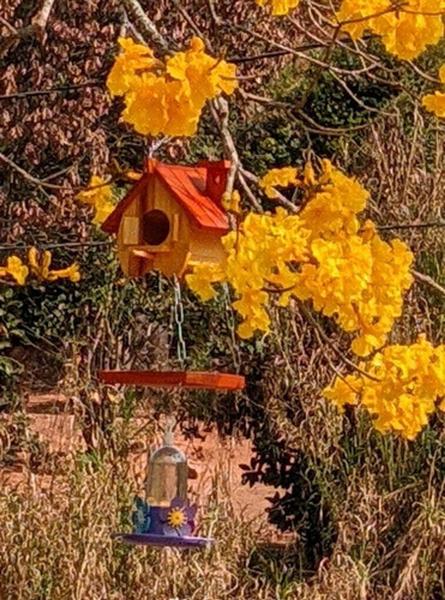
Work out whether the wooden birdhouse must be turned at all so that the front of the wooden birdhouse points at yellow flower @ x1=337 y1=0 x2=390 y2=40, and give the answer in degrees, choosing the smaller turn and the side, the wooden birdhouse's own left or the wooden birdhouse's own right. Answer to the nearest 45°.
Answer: approximately 90° to the wooden birdhouse's own left

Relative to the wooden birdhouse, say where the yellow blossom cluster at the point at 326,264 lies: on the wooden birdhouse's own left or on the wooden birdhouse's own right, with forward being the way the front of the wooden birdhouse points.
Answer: on the wooden birdhouse's own left

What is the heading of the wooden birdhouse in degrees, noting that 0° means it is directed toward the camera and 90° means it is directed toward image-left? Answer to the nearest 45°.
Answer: approximately 45°
